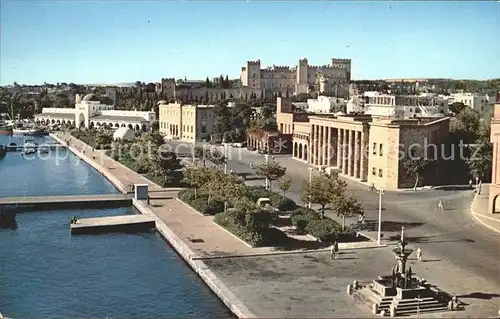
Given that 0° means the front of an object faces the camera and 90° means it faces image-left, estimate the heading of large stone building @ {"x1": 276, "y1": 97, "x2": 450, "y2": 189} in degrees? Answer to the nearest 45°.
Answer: approximately 45°

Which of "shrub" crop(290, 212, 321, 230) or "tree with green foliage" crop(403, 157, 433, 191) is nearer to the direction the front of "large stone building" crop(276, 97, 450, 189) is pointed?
the shrub

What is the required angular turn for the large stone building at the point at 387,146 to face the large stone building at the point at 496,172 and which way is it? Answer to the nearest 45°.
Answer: approximately 90° to its left

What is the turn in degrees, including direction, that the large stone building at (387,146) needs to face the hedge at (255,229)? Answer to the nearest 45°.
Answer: approximately 45° to its left

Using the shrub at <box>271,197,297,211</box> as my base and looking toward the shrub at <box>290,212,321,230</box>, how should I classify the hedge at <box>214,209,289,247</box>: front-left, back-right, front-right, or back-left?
front-right

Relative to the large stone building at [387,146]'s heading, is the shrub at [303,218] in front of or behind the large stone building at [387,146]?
in front

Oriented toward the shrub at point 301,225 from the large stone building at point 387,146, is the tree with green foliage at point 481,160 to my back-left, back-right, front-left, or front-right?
back-left

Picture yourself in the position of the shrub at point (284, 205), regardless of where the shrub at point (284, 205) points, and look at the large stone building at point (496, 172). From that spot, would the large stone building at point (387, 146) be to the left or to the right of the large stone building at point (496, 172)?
left

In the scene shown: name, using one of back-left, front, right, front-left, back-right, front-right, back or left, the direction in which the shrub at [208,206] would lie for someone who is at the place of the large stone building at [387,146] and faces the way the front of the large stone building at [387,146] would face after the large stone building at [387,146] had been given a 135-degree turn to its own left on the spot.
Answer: back-right

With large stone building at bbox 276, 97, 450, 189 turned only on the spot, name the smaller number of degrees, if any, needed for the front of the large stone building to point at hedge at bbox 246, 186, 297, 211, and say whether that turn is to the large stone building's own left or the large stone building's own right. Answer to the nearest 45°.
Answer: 0° — it already faces it

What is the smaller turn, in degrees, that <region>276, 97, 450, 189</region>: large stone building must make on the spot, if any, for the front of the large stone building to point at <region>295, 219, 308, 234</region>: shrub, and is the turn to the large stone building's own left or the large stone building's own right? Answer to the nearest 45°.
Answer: approximately 45° to the large stone building's own left

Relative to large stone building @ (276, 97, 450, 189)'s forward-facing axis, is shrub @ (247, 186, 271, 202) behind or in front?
in front

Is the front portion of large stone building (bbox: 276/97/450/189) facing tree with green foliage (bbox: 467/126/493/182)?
no

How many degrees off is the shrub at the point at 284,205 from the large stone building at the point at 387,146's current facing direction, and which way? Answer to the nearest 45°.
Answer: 0° — it already faces it

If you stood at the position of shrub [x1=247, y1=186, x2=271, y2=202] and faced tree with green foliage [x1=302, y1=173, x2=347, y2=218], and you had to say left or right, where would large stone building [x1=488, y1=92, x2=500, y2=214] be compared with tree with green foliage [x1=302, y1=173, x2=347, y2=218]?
left

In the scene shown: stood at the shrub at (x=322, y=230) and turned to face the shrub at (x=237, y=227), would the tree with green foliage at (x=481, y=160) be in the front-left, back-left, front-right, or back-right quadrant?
back-right

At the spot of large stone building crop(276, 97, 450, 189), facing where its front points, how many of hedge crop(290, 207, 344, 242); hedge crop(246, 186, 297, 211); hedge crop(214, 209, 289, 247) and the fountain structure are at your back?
0

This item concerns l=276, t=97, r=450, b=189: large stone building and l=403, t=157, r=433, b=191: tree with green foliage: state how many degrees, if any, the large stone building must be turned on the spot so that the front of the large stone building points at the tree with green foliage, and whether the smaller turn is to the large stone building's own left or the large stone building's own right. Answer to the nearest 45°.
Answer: approximately 90° to the large stone building's own left
